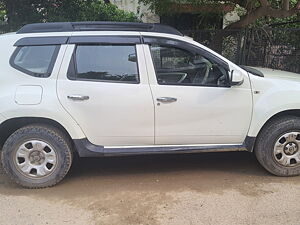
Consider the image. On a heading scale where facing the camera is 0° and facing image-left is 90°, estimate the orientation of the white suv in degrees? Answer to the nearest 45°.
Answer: approximately 270°

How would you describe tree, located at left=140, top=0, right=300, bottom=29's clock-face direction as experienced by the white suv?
The tree is roughly at 10 o'clock from the white suv.
